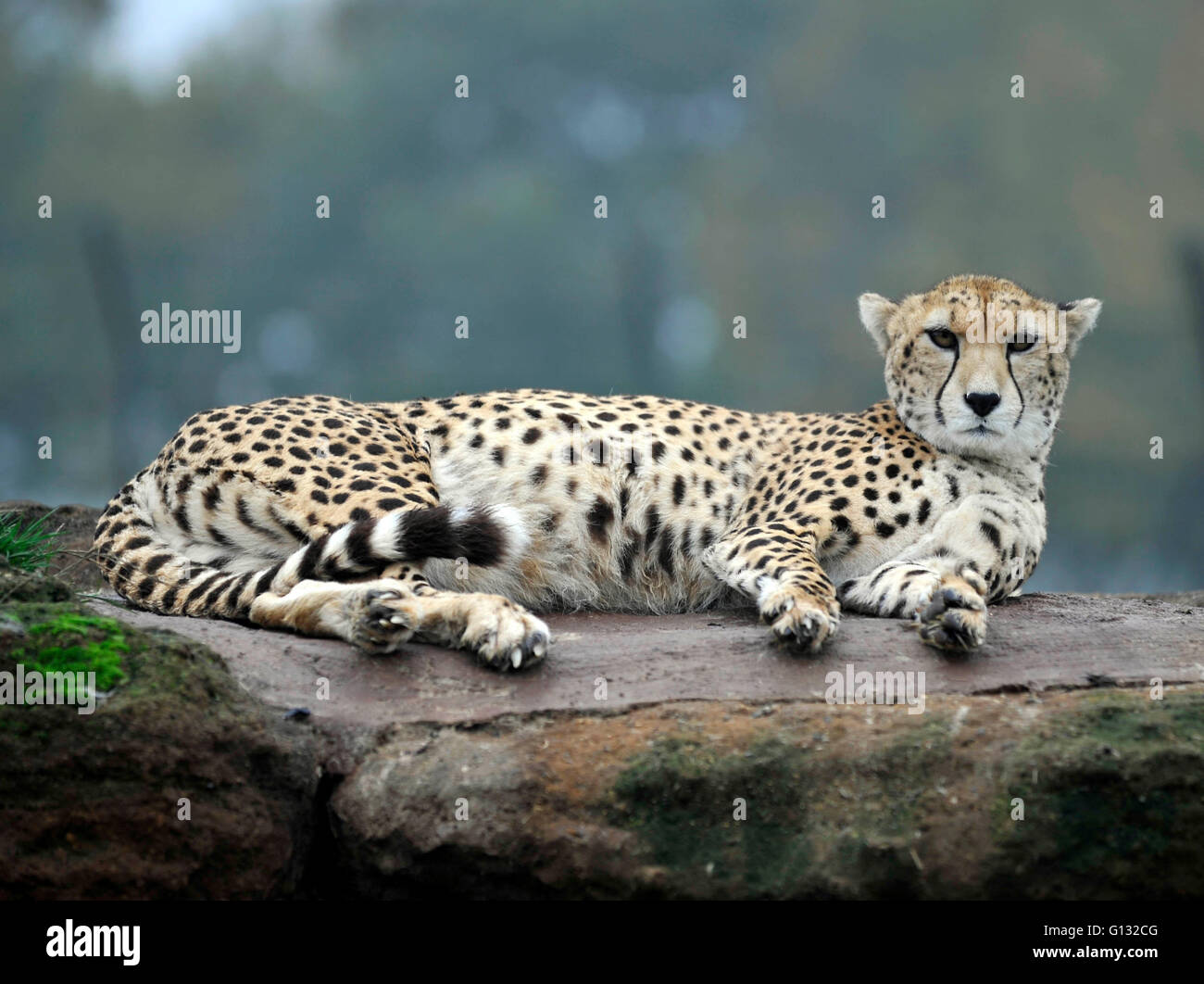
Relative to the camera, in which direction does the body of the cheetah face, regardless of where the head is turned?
to the viewer's right

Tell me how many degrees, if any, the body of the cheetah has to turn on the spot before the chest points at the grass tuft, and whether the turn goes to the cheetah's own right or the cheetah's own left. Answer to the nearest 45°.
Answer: approximately 180°
